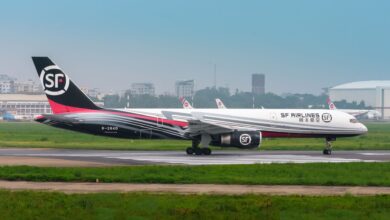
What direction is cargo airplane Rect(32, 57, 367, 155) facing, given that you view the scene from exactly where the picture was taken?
facing to the right of the viewer
